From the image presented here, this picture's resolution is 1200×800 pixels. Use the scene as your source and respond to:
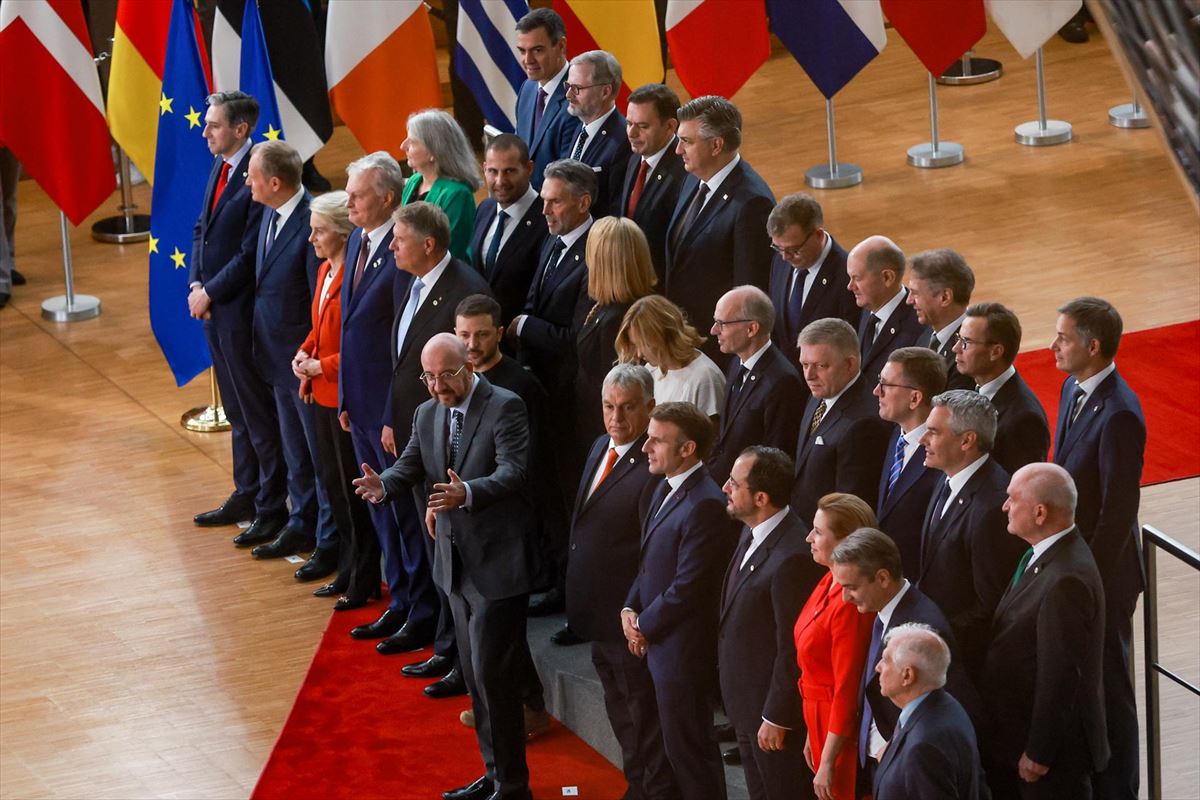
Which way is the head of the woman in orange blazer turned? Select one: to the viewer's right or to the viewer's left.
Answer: to the viewer's left

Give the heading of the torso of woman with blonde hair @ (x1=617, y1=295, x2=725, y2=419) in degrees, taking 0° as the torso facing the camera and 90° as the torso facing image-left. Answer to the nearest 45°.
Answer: approximately 45°

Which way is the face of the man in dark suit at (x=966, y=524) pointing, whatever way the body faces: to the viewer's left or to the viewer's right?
to the viewer's left

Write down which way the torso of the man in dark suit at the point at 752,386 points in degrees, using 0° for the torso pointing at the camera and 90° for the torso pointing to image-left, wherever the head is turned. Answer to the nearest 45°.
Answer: approximately 45°

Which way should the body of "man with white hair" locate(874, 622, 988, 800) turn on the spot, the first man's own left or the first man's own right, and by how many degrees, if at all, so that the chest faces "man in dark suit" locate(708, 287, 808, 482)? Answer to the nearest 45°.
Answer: approximately 45° to the first man's own right

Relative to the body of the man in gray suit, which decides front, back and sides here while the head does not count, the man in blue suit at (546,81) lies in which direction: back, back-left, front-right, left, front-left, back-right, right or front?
back-right

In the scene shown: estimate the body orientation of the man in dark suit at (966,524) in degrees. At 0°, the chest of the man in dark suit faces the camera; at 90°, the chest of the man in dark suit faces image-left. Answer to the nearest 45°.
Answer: approximately 45°

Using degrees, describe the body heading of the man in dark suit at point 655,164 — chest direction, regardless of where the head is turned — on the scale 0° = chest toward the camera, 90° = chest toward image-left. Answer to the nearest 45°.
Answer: approximately 45°

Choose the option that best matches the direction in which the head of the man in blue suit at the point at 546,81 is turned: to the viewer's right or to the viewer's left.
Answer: to the viewer's left

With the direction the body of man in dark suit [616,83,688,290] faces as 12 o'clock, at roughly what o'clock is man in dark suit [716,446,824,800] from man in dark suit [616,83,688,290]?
man in dark suit [716,446,824,800] is roughly at 10 o'clock from man in dark suit [616,83,688,290].

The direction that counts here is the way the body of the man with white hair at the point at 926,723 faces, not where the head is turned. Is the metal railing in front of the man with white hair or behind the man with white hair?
behind

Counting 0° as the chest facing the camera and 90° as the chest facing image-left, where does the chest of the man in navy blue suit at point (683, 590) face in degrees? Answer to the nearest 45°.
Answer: approximately 45°

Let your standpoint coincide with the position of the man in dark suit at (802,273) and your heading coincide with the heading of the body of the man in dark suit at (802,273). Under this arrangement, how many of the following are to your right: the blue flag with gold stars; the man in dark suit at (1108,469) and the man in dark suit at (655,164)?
2

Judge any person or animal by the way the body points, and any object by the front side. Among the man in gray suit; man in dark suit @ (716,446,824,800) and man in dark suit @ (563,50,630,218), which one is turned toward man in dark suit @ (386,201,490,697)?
man in dark suit @ (563,50,630,218)

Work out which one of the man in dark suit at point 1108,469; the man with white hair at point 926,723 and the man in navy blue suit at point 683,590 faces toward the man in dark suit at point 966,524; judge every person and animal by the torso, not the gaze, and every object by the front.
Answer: the man in dark suit at point 1108,469
